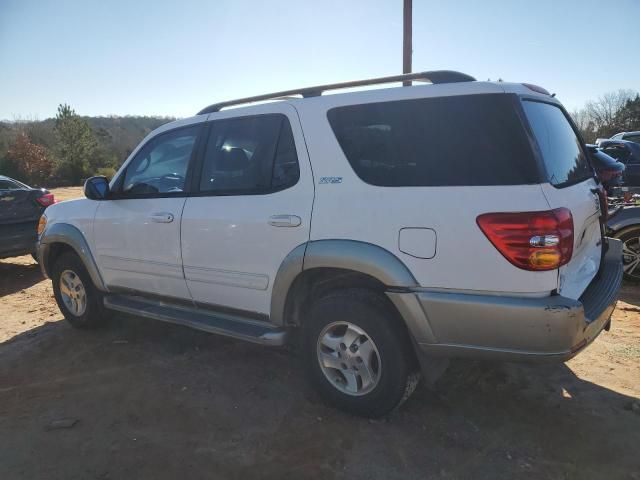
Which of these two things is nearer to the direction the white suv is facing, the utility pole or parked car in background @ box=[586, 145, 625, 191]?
the utility pole

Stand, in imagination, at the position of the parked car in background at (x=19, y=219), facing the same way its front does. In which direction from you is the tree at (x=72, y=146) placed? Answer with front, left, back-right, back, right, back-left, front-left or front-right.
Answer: right

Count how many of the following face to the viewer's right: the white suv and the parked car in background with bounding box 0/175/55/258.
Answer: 0

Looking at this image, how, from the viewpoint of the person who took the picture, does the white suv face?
facing away from the viewer and to the left of the viewer

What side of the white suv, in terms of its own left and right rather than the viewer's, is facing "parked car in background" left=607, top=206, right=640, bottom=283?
right

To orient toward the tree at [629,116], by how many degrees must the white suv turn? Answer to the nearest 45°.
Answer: approximately 90° to its right

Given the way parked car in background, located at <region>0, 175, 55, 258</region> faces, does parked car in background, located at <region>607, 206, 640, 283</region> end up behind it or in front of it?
behind

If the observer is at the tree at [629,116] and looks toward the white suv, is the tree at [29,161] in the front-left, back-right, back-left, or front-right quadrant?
front-right

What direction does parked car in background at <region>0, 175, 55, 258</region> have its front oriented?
to the viewer's left

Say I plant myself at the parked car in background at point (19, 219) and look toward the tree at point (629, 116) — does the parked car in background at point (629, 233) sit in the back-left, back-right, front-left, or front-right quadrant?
front-right

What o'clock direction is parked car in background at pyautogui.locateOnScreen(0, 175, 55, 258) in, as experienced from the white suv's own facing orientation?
The parked car in background is roughly at 12 o'clock from the white suv.

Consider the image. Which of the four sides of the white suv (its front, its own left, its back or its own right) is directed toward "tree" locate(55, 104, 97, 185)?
front

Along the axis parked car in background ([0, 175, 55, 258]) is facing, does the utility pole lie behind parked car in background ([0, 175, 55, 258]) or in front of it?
behind

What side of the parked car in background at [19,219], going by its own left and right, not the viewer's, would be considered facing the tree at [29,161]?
right
